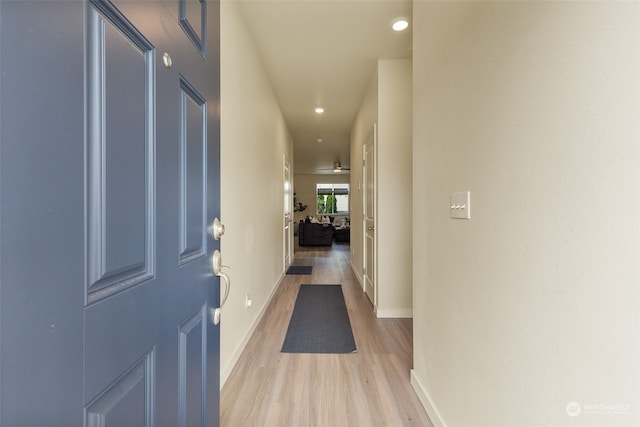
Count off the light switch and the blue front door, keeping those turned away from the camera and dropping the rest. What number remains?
0

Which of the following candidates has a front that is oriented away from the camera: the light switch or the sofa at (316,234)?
the sofa

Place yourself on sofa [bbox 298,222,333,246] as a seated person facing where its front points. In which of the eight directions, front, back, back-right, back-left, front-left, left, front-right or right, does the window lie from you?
front

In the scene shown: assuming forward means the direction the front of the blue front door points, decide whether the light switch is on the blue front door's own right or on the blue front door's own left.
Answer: on the blue front door's own left

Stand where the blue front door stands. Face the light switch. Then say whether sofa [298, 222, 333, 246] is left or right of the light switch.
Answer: left

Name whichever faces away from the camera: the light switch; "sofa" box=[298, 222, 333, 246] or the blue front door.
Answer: the sofa

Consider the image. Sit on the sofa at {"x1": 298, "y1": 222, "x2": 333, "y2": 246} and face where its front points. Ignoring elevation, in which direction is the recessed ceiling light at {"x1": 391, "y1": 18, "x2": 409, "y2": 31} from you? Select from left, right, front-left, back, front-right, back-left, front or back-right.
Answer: back

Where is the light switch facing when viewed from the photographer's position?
facing the viewer and to the left of the viewer

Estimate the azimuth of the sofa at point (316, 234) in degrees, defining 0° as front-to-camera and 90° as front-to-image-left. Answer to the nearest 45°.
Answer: approximately 180°

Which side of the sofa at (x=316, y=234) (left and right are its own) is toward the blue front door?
back

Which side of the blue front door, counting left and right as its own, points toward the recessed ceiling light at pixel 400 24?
left

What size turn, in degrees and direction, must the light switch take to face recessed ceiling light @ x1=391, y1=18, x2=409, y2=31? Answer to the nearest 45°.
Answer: approximately 135° to its right

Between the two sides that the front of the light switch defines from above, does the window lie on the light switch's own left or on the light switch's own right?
on the light switch's own right

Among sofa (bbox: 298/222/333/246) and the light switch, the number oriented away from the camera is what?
1

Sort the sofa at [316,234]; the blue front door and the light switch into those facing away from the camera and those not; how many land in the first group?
1

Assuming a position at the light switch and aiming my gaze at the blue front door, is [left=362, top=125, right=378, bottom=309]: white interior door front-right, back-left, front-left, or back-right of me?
back-right

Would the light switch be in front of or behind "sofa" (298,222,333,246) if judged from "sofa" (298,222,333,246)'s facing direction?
behind
